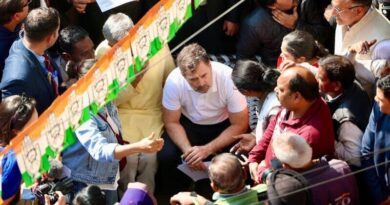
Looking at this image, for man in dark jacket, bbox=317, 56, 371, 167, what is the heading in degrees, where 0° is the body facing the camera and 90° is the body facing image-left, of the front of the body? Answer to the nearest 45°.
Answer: approximately 90°

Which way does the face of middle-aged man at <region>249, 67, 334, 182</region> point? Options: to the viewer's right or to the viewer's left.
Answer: to the viewer's left

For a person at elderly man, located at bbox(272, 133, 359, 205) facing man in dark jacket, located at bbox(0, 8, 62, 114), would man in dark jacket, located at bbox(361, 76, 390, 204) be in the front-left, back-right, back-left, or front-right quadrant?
back-right

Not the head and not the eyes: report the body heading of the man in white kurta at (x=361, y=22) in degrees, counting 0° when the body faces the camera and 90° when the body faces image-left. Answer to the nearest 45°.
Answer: approximately 45°

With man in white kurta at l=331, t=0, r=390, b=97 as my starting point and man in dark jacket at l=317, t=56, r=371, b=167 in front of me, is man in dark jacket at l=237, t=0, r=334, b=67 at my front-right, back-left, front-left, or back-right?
back-right

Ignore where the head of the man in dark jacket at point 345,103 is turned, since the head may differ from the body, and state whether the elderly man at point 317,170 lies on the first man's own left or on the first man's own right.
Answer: on the first man's own left

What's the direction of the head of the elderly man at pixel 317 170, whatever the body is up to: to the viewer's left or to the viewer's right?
to the viewer's left
